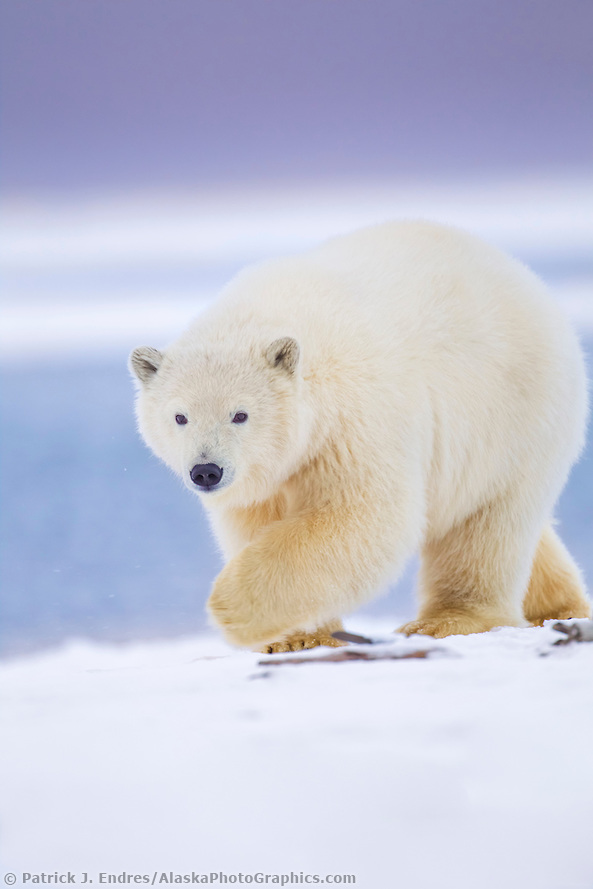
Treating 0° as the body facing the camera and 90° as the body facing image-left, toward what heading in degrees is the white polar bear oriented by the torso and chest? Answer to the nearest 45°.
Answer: approximately 45°
